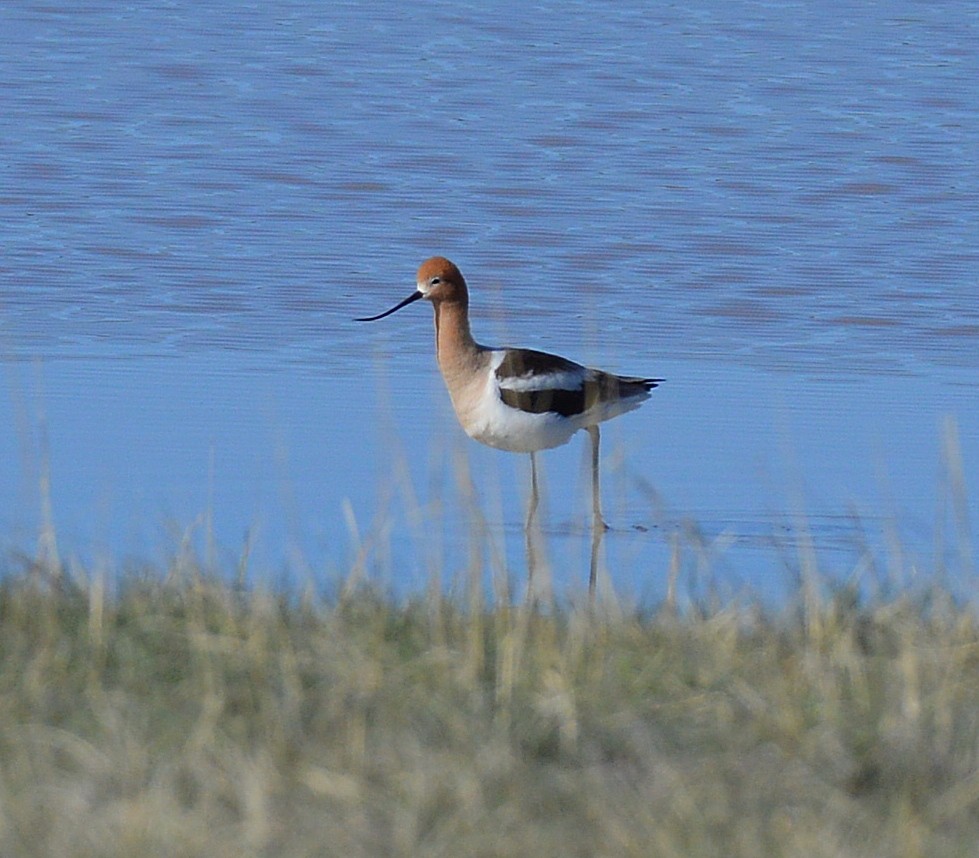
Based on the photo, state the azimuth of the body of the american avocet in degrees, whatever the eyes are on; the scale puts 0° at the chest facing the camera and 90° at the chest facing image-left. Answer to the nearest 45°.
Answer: approximately 90°
